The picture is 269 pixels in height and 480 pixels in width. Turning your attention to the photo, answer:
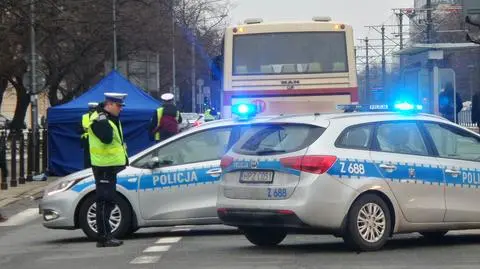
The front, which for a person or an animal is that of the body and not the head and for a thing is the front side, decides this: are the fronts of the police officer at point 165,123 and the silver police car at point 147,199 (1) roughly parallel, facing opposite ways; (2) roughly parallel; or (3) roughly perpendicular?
roughly perpendicular

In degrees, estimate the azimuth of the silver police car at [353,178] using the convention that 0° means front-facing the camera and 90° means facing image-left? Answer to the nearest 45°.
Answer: approximately 225°

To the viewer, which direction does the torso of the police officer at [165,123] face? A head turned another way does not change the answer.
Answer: away from the camera

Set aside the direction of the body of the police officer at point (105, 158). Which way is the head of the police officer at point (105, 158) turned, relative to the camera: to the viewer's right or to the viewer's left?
to the viewer's right

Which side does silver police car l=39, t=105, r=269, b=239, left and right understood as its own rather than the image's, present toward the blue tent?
right
